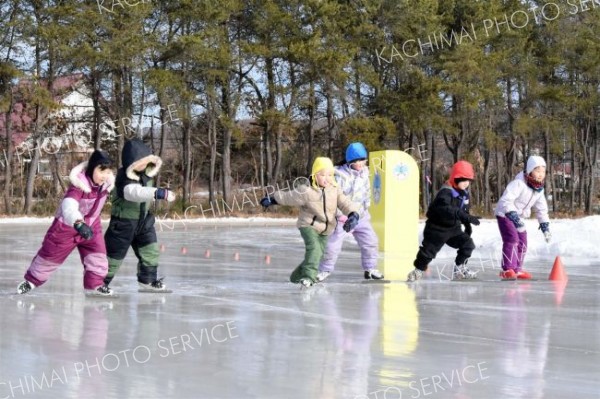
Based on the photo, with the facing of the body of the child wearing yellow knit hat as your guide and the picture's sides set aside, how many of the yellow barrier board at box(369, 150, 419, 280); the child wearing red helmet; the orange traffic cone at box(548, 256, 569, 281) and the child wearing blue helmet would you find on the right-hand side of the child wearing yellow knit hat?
0

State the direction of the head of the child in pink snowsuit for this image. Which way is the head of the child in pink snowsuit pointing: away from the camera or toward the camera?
toward the camera

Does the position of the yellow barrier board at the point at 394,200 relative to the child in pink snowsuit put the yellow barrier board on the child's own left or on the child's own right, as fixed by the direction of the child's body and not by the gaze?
on the child's own left

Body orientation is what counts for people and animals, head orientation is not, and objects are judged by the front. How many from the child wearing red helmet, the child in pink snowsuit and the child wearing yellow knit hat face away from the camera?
0

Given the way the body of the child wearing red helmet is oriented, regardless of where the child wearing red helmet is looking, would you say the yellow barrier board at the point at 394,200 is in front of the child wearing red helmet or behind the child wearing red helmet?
behind

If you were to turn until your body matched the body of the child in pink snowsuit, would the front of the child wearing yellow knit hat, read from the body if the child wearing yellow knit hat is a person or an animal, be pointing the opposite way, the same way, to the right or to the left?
the same way
